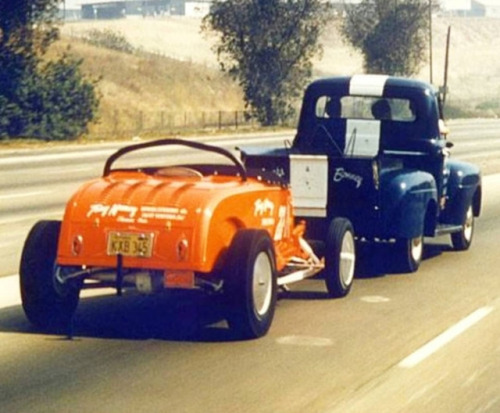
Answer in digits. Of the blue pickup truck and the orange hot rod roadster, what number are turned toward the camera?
0

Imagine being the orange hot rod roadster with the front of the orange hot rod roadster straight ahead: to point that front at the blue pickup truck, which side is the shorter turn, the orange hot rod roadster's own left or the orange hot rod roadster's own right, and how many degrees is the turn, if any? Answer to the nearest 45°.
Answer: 0° — it already faces it

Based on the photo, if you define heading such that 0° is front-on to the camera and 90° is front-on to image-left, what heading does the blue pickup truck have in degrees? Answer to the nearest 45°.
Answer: approximately 225°

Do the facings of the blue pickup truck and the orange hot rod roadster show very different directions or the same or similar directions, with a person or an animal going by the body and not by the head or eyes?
same or similar directions

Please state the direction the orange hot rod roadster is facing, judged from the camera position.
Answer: facing away from the viewer and to the right of the viewer
